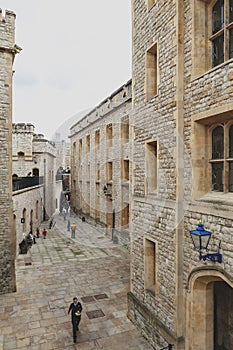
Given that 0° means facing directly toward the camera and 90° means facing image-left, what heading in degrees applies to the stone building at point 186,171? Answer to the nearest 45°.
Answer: approximately 45°

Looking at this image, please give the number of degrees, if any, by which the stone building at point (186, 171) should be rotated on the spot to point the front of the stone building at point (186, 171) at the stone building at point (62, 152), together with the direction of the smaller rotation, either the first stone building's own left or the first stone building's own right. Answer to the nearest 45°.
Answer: approximately 90° to the first stone building's own right

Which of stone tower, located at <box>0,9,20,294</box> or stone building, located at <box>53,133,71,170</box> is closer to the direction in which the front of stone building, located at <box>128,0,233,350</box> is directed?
the stone tower

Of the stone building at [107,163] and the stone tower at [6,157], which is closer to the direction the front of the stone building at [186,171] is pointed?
the stone tower

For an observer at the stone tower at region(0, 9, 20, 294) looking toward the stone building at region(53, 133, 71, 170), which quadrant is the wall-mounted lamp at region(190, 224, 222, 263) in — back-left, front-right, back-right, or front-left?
back-right

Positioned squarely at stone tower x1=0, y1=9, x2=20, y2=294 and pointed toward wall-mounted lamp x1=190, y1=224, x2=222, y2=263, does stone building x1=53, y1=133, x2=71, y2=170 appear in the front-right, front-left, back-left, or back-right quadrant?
back-left

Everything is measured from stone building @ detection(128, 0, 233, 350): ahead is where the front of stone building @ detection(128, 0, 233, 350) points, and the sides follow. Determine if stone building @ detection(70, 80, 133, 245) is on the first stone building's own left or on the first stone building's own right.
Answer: on the first stone building's own right
